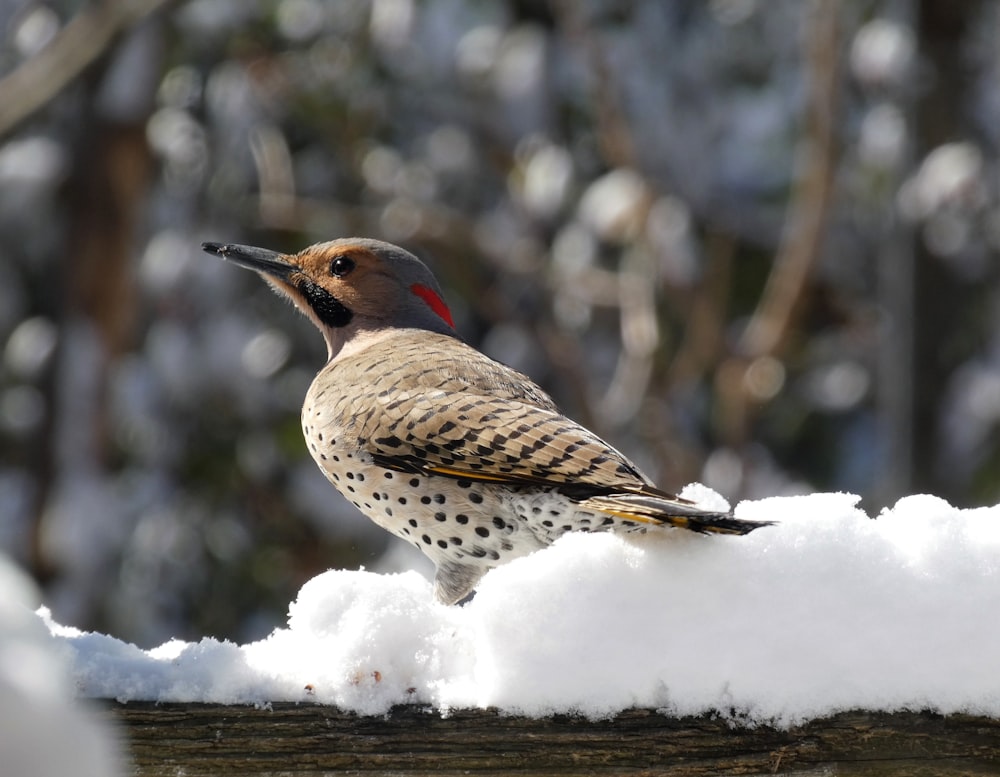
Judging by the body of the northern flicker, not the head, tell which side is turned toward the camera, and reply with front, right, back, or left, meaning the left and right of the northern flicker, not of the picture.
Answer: left
